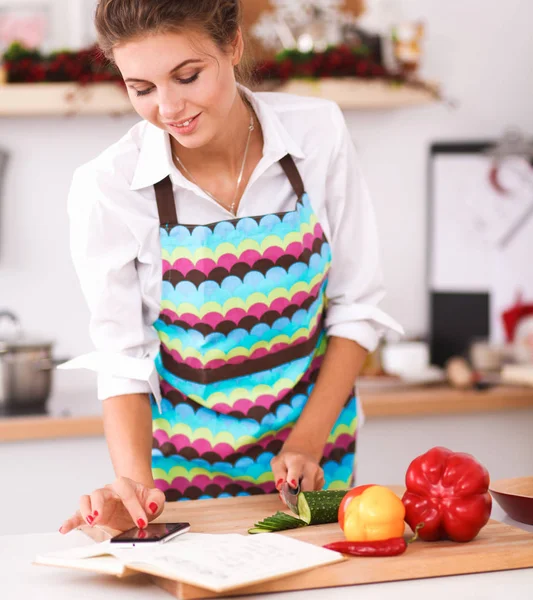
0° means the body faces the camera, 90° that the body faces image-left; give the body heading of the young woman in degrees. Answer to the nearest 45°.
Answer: approximately 0°

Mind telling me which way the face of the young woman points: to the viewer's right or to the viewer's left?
to the viewer's left

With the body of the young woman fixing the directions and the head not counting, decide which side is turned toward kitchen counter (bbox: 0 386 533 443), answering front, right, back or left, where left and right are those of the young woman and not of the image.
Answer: back

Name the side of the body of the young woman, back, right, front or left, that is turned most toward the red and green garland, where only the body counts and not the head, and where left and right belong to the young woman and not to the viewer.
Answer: back

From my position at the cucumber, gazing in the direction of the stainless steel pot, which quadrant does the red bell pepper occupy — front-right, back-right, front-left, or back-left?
back-right

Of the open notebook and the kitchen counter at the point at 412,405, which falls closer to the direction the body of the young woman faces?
the open notebook

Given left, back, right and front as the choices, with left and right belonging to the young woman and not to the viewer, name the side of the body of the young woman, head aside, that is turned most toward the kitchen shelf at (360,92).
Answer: back

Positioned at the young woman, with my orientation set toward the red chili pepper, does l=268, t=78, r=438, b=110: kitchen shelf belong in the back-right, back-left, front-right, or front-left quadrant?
back-left
